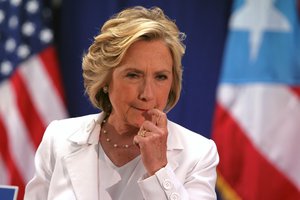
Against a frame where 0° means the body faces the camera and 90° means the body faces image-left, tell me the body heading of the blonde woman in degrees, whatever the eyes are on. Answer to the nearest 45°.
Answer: approximately 0°

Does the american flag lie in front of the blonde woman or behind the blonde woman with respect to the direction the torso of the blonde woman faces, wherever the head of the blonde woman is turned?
behind
